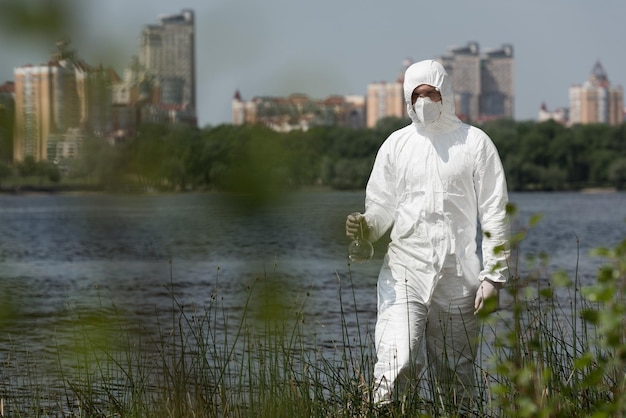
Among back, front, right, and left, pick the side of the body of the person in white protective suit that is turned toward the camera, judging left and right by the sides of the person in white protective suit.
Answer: front
